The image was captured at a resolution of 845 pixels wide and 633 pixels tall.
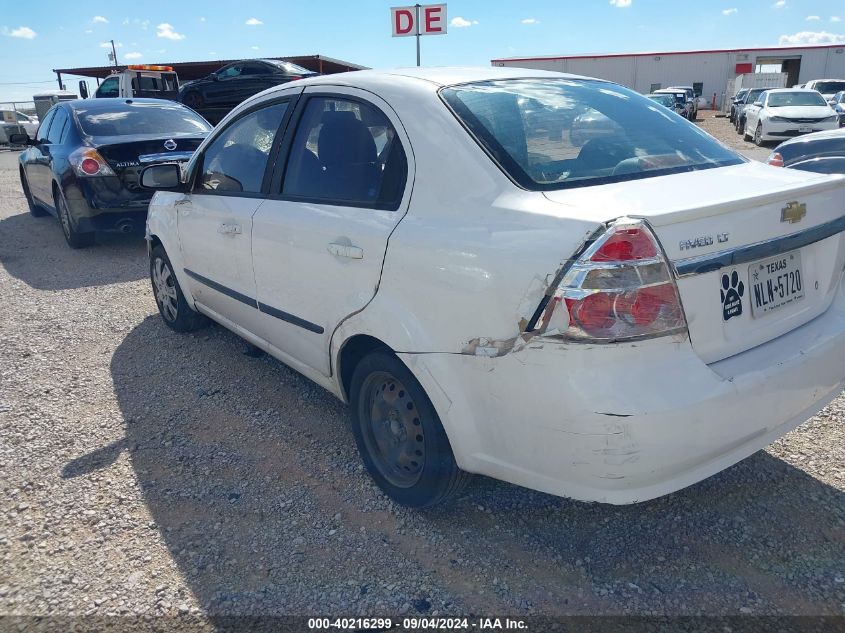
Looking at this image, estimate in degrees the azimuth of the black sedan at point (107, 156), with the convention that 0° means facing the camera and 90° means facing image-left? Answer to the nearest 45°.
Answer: approximately 135°

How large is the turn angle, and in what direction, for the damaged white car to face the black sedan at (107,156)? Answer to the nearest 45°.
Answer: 0° — it already faces it

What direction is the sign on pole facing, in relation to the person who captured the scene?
facing the viewer

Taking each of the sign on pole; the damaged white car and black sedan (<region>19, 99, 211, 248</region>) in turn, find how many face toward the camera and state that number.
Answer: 1

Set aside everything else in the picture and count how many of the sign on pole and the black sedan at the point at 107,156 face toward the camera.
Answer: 1

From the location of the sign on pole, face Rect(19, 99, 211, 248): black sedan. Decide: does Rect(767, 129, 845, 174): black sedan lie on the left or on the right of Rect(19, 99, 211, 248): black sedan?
left

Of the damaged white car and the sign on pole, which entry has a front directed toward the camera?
the sign on pole

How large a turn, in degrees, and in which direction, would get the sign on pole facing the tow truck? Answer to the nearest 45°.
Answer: approximately 135° to its right

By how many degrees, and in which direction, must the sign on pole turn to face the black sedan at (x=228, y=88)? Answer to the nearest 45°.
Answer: approximately 45° to its right

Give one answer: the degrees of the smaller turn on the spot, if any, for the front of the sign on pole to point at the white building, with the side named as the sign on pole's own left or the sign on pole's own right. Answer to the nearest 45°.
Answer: approximately 135° to the sign on pole's own left

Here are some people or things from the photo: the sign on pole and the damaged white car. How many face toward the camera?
1

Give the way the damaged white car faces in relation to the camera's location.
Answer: facing away from the viewer and to the left of the viewer

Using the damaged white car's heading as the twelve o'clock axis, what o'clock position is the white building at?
The white building is roughly at 2 o'clock from the damaged white car.

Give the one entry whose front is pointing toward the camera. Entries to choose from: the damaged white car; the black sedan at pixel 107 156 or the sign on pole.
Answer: the sign on pole

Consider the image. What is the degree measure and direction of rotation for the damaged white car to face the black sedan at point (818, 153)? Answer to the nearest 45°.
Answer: approximately 90° to its right

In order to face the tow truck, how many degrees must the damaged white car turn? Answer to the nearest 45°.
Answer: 0° — it already faces it

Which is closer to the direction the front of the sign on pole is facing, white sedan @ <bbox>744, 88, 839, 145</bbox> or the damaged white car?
the damaged white car

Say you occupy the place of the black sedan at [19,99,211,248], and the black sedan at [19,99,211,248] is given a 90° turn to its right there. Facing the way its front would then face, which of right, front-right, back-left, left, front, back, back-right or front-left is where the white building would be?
front
